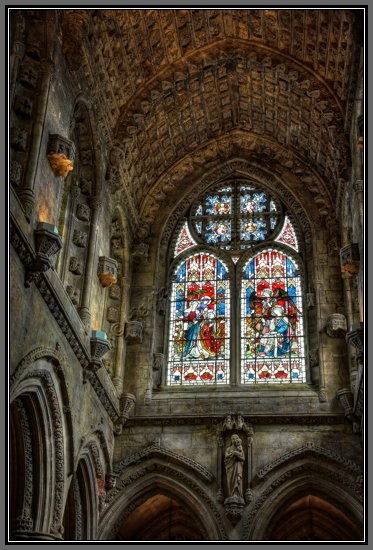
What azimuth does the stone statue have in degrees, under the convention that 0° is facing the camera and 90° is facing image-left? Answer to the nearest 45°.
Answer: approximately 0°
